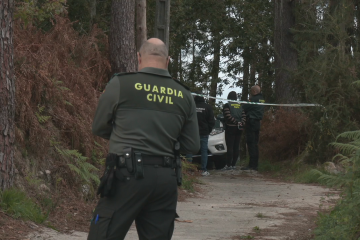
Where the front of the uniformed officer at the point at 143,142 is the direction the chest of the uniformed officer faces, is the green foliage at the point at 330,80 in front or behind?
in front

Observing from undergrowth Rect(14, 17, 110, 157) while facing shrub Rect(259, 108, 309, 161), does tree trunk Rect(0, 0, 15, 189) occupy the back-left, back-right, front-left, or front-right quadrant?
back-right

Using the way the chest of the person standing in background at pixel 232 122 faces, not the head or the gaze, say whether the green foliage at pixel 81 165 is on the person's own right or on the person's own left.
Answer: on the person's own left

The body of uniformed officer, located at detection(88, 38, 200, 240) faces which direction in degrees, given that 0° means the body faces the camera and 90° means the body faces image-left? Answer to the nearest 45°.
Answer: approximately 180°

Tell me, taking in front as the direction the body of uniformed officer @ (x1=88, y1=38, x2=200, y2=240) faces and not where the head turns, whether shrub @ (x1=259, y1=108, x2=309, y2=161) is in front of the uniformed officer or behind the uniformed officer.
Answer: in front

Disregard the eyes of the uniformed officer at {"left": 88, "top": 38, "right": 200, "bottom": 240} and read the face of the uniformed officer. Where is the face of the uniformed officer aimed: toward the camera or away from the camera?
away from the camera
